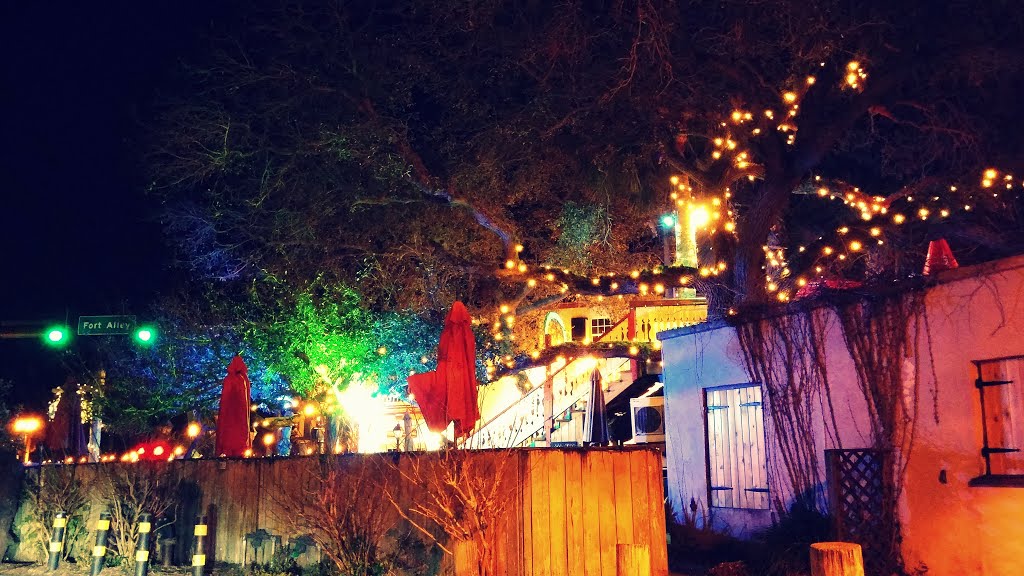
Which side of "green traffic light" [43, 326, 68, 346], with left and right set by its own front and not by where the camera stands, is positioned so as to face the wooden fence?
front

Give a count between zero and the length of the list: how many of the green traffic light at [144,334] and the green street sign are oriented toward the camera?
2

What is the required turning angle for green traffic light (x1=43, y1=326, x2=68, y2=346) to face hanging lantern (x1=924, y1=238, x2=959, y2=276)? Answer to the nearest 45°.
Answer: approximately 45° to its left

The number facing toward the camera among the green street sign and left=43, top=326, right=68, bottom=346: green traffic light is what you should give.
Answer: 2

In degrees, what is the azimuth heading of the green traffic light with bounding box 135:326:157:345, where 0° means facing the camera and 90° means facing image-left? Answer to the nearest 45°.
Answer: approximately 0°

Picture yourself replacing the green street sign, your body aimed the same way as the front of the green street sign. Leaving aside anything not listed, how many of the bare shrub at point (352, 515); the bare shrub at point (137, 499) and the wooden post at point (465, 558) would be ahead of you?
3

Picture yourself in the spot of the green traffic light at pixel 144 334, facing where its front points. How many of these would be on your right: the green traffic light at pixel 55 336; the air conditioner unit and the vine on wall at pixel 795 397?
1

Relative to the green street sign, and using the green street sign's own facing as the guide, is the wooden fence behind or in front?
in front

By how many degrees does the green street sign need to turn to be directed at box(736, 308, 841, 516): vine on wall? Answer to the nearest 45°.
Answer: approximately 45° to its left

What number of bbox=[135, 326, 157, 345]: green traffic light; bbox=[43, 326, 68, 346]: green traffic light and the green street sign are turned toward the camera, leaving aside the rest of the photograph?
3

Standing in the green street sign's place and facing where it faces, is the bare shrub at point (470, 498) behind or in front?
in front
